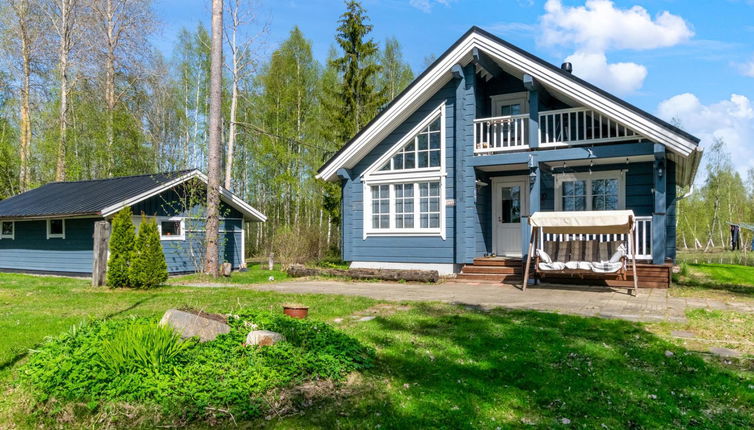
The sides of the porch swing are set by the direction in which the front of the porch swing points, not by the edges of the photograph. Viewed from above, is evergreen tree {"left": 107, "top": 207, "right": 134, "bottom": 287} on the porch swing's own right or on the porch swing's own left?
on the porch swing's own right

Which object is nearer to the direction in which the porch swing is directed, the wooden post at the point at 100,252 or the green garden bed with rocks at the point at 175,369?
the green garden bed with rocks

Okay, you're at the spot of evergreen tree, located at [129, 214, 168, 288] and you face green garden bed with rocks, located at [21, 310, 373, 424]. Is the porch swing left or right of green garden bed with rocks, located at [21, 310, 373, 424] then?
left

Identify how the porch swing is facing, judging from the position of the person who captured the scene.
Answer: facing the viewer

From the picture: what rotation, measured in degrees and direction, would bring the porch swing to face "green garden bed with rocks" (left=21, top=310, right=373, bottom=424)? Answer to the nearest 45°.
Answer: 0° — it already faces it

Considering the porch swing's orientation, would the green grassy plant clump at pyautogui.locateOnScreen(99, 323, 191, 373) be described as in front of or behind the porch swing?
in front

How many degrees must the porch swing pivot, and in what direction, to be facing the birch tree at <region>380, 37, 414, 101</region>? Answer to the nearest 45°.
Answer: approximately 135° to its right

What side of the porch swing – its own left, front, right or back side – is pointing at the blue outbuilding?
right

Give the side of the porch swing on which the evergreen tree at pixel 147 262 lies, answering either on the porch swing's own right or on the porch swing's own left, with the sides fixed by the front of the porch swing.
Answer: on the porch swing's own right

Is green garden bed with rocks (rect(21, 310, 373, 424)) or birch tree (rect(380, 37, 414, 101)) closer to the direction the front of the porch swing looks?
the green garden bed with rocks

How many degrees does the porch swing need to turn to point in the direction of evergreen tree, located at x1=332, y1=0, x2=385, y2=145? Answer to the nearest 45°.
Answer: approximately 135° to its right

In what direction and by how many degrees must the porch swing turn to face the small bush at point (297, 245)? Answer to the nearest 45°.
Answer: approximately 135° to its right

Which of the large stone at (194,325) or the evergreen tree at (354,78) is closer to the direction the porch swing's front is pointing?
the large stone
